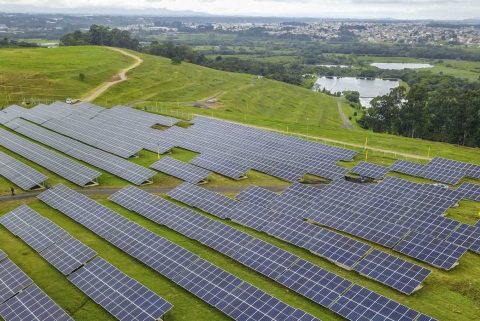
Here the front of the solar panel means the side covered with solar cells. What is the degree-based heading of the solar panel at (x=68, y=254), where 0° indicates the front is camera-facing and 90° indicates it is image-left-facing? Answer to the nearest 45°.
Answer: approximately 45°

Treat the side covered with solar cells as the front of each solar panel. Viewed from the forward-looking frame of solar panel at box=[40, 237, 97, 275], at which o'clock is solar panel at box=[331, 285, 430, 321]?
solar panel at box=[331, 285, 430, 321] is roughly at 9 o'clock from solar panel at box=[40, 237, 97, 275].

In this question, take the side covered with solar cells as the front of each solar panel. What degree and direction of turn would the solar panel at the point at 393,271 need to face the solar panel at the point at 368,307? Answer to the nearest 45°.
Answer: approximately 45° to its left

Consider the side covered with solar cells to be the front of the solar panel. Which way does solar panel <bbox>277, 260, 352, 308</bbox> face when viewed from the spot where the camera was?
facing the viewer and to the left of the viewer

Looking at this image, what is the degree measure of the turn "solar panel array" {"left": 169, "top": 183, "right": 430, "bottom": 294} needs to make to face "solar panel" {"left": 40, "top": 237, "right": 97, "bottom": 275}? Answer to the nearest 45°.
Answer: approximately 45° to its right

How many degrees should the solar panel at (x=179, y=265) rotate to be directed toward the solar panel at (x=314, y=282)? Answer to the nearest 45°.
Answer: approximately 90° to its left

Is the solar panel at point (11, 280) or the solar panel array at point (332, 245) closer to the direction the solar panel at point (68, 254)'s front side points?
the solar panel

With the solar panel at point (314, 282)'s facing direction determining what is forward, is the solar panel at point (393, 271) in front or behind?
behind

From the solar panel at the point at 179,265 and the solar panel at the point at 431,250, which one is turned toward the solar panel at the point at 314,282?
the solar panel at the point at 431,250

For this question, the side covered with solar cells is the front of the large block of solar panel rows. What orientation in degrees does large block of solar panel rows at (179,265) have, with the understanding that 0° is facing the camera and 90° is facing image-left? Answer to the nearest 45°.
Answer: approximately 45°
